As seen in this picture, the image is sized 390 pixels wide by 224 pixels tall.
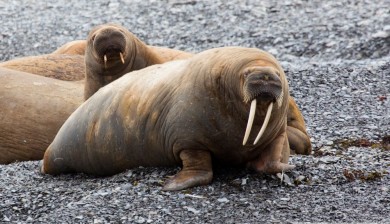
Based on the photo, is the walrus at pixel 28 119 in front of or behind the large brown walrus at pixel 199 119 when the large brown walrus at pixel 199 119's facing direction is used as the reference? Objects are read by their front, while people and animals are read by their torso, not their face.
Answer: behind

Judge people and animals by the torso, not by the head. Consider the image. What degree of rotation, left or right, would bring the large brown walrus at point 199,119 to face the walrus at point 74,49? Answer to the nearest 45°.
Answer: approximately 135° to its left

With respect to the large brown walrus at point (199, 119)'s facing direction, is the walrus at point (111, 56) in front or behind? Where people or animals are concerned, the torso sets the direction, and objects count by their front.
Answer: behind

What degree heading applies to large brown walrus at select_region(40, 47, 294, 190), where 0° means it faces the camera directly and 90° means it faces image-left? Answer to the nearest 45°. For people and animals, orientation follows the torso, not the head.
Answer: approximately 315°
